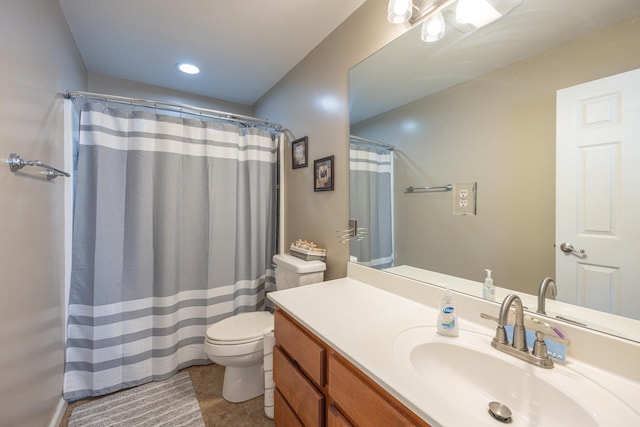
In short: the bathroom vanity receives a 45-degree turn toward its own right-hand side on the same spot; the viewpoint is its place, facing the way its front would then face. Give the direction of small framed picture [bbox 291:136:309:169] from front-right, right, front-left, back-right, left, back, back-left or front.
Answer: front-right

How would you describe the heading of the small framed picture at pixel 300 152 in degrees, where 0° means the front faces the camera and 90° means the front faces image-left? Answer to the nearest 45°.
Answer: approximately 45°

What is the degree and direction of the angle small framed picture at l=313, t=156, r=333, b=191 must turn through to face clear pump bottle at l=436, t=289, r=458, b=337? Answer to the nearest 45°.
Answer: approximately 90° to its left

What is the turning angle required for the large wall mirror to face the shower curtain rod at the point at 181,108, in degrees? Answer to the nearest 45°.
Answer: approximately 45° to its right

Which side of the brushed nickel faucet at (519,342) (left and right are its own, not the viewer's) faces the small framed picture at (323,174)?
right

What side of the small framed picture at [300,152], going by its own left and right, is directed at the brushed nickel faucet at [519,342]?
left

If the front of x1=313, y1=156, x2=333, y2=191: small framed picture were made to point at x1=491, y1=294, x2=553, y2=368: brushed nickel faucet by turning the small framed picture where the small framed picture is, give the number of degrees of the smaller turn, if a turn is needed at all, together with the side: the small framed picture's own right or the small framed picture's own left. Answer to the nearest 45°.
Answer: approximately 90° to the small framed picture's own left
